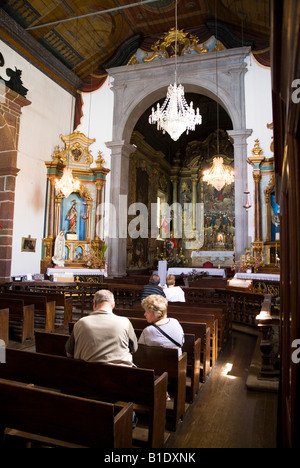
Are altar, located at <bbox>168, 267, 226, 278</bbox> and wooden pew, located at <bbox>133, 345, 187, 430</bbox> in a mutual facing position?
yes

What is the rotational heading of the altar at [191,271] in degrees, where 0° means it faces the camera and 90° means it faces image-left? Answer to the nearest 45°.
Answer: approximately 0°

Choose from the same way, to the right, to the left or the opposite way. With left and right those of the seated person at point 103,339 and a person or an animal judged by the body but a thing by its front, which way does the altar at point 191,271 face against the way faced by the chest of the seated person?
the opposite way

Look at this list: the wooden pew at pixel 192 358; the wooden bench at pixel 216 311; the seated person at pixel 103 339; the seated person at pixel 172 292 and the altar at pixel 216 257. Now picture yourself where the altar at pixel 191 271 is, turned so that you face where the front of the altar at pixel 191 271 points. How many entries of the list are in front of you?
4

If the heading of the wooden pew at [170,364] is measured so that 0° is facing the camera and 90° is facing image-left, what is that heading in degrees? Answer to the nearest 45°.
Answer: approximately 180°

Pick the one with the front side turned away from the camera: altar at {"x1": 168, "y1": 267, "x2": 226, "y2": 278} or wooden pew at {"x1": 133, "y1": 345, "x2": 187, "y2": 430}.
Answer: the wooden pew

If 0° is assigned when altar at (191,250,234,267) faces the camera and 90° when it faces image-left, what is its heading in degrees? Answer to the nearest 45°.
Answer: approximately 0°

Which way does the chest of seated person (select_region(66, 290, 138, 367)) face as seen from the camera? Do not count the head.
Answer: away from the camera

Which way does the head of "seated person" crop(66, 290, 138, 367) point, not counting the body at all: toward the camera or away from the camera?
away from the camera

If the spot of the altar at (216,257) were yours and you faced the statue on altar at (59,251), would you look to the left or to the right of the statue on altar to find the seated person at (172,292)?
left

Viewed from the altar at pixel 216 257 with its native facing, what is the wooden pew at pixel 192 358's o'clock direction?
The wooden pew is roughly at 12 o'clock from the altar.

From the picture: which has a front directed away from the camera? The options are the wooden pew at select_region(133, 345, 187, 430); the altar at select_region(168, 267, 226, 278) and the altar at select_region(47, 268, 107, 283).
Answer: the wooden pew
